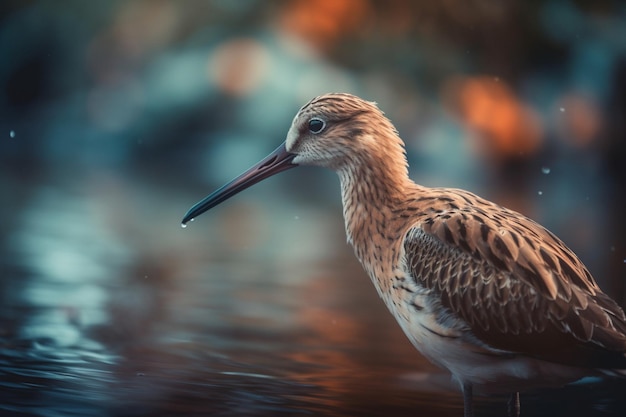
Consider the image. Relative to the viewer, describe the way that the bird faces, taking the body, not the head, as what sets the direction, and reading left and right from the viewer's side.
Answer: facing to the left of the viewer
